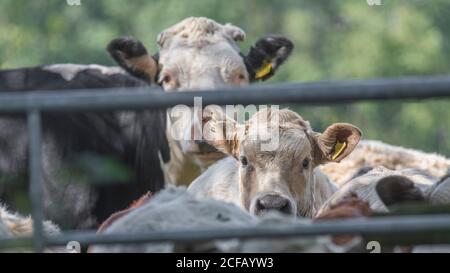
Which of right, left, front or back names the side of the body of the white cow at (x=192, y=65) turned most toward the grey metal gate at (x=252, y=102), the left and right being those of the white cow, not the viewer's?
front

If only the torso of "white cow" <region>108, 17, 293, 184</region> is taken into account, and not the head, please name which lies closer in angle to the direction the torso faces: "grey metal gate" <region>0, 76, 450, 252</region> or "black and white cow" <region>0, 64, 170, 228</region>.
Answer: the grey metal gate

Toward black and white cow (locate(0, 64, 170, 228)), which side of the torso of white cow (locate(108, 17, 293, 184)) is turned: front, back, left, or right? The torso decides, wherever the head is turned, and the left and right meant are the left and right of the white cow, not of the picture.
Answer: right

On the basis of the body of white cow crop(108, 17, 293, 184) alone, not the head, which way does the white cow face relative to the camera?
toward the camera
